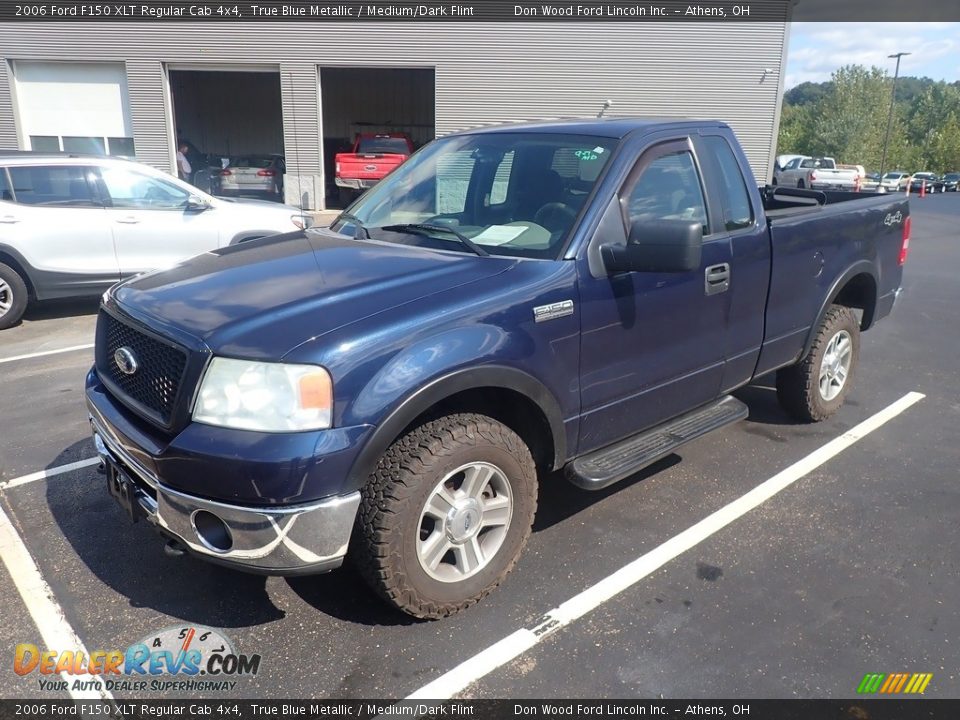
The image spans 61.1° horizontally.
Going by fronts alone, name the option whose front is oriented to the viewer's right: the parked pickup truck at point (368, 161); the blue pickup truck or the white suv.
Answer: the white suv

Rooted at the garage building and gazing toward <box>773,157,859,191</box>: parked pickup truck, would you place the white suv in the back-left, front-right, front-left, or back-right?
back-right

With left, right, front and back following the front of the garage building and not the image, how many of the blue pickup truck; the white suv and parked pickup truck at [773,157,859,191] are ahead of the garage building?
2

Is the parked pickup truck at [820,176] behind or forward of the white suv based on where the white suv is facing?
forward

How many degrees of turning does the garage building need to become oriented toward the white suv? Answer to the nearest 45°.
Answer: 0° — it already faces it

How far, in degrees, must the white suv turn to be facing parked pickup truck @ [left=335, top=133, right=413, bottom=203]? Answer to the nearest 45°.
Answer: approximately 45° to its left

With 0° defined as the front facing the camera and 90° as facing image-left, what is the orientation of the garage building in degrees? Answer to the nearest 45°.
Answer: approximately 0°

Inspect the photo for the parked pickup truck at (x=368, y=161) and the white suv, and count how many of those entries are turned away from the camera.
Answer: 1

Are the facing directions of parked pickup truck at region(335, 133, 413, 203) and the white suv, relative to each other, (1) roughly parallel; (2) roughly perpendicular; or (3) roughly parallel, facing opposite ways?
roughly perpendicular

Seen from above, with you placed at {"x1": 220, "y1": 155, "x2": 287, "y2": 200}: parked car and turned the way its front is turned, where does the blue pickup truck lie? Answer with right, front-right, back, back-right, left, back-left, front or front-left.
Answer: back

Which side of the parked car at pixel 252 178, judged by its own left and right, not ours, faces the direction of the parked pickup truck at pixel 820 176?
right

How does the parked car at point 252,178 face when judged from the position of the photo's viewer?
facing away from the viewer

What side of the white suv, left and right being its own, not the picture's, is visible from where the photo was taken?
right

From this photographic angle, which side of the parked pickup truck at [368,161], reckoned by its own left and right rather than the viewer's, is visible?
back

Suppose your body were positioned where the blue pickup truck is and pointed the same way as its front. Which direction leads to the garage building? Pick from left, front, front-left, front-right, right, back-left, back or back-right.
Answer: back-right

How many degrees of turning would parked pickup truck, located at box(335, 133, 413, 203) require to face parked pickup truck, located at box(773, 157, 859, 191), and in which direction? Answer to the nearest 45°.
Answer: approximately 45° to its right
